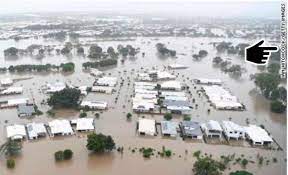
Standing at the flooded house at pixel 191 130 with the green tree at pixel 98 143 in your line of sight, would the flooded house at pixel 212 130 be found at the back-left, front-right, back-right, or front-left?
back-left

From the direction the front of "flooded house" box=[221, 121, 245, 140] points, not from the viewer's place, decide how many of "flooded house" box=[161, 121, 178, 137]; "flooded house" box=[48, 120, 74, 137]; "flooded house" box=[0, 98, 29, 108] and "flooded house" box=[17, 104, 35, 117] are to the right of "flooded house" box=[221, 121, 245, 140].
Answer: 4

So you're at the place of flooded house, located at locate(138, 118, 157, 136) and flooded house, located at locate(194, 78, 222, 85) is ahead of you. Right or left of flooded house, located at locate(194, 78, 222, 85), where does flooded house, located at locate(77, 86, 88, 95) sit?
left

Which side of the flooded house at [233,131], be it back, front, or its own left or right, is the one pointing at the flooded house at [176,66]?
back

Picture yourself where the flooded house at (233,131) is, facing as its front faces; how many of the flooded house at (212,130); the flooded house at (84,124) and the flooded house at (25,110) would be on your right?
3

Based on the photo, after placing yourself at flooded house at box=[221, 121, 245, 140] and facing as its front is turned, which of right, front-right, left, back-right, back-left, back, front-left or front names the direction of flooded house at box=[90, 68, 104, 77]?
back-right

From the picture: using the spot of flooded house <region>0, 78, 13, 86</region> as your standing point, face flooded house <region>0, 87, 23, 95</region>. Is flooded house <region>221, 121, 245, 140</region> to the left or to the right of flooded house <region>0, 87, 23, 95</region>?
left

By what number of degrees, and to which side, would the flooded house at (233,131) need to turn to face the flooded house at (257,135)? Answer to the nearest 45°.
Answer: approximately 90° to its left

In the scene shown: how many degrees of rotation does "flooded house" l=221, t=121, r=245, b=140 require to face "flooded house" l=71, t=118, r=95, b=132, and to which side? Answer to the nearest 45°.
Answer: approximately 90° to its right

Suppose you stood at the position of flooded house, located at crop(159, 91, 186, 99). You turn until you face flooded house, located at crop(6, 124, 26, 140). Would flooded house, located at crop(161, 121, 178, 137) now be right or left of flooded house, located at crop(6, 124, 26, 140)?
left

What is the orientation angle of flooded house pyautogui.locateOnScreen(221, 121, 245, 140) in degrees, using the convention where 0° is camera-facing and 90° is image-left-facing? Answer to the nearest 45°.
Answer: approximately 0°

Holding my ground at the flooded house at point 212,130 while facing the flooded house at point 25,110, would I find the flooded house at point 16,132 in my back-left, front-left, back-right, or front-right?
front-left

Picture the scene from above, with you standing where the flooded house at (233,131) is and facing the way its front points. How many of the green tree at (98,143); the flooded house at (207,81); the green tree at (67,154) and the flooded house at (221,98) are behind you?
2
